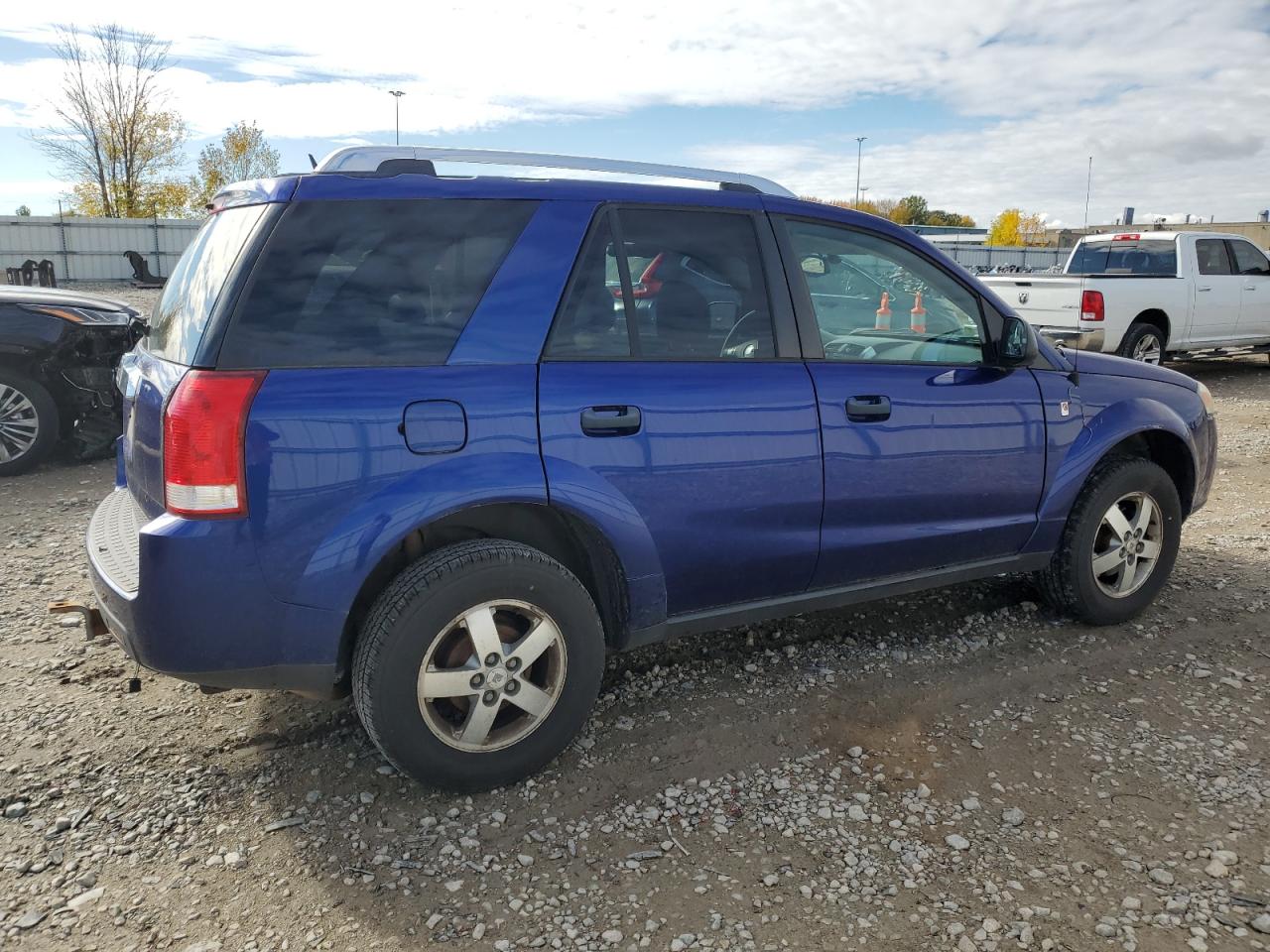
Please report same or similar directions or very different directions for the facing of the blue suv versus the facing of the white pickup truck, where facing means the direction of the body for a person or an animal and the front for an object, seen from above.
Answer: same or similar directions

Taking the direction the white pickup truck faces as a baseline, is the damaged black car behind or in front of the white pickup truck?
behind

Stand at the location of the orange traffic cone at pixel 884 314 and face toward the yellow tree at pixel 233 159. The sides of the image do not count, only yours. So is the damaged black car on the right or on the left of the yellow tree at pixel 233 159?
left

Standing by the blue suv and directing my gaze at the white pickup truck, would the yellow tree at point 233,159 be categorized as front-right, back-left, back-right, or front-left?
front-left

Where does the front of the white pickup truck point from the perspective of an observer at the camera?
facing away from the viewer and to the right of the viewer

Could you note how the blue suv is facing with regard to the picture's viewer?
facing away from the viewer and to the right of the viewer

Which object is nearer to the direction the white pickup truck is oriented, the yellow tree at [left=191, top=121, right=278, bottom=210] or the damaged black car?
the yellow tree

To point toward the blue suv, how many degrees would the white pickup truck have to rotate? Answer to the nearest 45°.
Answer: approximately 135° to its right

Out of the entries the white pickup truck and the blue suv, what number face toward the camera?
0
